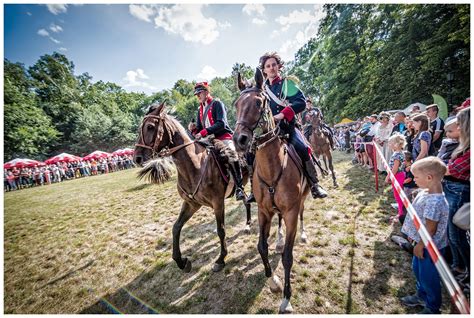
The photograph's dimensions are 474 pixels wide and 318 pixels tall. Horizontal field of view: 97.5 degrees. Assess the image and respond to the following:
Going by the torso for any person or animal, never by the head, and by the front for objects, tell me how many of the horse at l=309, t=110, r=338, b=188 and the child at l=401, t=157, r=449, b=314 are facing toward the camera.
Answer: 1

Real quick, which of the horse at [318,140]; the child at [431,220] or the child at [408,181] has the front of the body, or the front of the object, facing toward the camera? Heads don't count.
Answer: the horse

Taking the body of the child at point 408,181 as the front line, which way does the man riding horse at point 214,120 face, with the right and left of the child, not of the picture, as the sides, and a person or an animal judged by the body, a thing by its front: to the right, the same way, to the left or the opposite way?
to the left

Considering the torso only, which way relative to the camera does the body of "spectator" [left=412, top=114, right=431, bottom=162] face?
to the viewer's left

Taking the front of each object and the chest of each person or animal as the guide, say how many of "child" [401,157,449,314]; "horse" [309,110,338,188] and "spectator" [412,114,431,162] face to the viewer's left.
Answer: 2

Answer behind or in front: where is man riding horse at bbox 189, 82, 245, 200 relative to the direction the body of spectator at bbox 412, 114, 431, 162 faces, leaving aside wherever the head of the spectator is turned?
in front

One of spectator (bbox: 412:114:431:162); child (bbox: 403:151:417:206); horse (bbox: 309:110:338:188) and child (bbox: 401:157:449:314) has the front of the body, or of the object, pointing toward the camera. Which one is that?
the horse

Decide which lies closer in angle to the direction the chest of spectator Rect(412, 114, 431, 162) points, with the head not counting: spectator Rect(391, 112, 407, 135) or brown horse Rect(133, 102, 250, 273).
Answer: the brown horse

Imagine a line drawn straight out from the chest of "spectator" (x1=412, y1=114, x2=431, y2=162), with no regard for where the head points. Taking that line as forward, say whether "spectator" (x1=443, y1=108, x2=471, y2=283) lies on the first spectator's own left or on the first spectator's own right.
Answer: on the first spectator's own left

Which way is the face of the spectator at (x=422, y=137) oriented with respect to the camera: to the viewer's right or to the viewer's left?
to the viewer's left

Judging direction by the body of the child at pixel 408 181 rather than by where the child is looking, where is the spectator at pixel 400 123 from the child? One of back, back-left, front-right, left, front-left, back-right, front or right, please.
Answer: right

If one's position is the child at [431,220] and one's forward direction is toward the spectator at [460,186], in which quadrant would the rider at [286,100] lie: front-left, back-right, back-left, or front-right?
back-left

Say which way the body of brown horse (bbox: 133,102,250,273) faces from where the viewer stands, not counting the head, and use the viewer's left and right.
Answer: facing the viewer and to the left of the viewer

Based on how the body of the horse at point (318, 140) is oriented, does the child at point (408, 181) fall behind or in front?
in front

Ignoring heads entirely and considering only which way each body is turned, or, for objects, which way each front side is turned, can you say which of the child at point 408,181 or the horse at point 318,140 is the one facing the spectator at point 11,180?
the child

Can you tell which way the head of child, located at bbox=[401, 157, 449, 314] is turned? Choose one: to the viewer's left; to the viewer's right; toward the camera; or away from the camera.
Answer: to the viewer's left

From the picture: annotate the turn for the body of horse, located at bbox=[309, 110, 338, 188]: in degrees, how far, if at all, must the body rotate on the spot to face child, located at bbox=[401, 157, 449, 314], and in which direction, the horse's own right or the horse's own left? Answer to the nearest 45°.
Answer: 0° — it already faces them

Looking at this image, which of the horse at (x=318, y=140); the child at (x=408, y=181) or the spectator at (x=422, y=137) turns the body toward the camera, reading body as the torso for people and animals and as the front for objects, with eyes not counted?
the horse

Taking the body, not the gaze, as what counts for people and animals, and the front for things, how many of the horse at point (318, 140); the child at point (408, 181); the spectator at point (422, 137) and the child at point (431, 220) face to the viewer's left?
3
